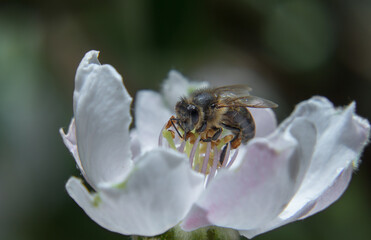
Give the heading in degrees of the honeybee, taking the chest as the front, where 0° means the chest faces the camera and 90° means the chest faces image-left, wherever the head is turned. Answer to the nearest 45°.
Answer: approximately 90°
